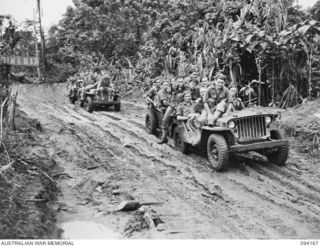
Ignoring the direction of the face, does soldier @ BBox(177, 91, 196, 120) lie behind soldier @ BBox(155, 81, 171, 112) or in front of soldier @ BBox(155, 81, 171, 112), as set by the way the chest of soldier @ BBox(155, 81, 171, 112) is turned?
in front

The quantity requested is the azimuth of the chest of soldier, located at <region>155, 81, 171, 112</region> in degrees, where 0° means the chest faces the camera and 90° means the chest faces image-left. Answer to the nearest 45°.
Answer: approximately 315°

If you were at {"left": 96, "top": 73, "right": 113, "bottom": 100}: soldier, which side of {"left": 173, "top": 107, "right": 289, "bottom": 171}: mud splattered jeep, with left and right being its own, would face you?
back

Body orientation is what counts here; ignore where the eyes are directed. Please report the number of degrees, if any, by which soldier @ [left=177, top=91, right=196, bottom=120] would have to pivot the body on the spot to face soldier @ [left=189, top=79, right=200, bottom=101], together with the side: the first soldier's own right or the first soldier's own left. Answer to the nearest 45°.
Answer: approximately 135° to the first soldier's own left

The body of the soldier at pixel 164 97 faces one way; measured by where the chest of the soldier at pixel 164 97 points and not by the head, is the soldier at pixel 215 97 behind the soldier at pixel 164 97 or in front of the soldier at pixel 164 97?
in front

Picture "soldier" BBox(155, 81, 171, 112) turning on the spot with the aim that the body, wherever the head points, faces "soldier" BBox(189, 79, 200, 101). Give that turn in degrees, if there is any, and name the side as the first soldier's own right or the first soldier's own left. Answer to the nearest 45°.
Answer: approximately 45° to the first soldier's own left

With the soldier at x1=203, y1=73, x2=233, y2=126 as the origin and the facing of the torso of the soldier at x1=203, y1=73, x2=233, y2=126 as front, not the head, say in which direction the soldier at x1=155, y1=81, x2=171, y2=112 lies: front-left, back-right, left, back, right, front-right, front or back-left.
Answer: back-right

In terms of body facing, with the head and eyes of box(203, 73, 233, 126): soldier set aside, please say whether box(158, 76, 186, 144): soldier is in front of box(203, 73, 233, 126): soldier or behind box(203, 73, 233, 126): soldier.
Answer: behind

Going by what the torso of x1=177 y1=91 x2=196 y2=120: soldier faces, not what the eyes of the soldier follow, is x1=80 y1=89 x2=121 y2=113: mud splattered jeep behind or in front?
behind
